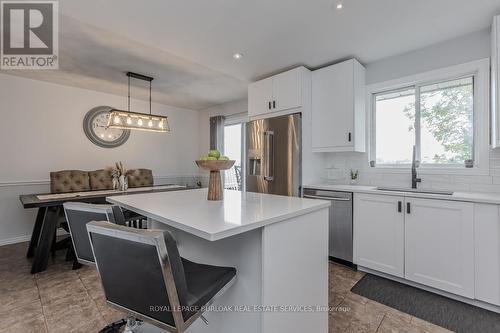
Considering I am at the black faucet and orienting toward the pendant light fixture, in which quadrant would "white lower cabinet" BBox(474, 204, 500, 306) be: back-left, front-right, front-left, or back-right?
back-left

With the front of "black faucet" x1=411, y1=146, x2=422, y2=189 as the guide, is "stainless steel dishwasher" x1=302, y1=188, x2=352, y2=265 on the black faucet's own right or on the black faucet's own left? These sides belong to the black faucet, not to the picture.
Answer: on the black faucet's own right

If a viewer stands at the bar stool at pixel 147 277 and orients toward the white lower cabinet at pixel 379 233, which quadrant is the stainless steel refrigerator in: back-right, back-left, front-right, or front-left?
front-left

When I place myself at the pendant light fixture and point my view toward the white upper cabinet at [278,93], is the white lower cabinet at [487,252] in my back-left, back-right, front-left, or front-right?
front-right

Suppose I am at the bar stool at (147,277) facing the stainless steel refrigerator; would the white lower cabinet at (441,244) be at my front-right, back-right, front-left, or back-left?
front-right

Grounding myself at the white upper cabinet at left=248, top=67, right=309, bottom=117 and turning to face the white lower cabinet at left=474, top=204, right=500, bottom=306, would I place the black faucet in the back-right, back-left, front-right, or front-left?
front-left

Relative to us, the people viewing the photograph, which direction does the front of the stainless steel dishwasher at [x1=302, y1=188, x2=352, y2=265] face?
facing the viewer and to the left of the viewer

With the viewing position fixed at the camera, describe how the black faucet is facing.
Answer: facing the viewer

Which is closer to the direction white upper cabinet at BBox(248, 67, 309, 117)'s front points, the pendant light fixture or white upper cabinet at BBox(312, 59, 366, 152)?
the pendant light fixture
